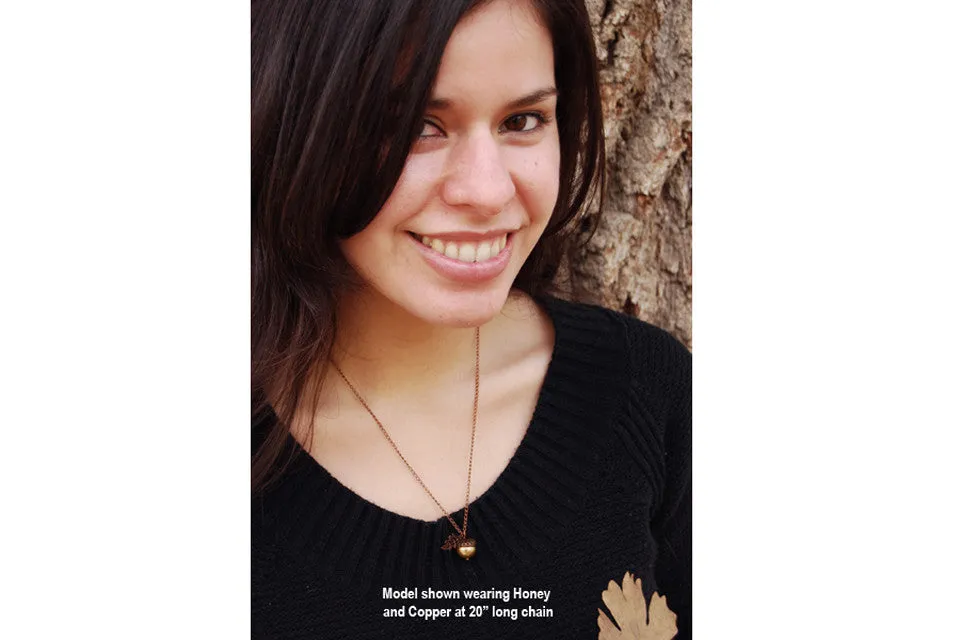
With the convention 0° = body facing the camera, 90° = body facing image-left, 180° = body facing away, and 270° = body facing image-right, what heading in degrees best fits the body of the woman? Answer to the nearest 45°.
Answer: approximately 0°
